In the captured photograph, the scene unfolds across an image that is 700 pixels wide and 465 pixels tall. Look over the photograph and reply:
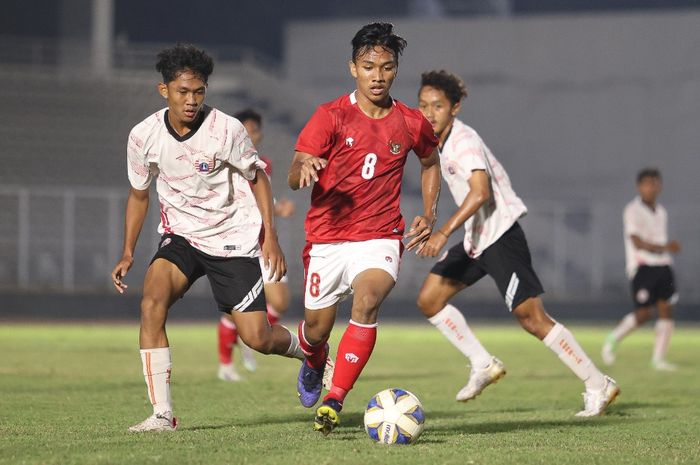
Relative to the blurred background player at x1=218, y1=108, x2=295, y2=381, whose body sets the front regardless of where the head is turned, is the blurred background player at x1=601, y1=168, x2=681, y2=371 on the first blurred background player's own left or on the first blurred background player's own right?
on the first blurred background player's own left
